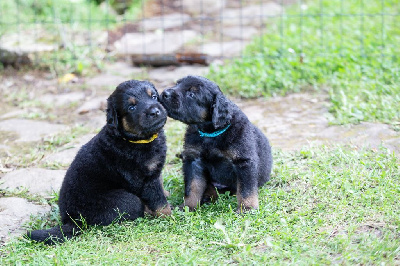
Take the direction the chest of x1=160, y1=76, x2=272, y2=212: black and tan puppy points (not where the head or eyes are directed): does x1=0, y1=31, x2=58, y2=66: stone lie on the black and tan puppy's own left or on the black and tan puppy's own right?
on the black and tan puppy's own right

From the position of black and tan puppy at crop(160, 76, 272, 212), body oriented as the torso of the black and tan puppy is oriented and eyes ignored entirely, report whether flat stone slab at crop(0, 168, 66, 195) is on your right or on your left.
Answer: on your right

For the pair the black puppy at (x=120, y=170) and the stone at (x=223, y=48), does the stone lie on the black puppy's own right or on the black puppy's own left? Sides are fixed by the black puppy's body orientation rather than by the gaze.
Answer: on the black puppy's own left

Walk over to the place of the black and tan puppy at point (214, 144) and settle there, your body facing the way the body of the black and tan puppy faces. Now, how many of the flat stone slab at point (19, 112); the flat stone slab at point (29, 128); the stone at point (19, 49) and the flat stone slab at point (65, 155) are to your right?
4

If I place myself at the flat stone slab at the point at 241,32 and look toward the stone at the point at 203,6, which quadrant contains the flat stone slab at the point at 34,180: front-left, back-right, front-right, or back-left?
back-left

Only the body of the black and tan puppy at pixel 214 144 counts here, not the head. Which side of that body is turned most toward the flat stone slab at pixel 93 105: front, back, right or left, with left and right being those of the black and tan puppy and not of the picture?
right

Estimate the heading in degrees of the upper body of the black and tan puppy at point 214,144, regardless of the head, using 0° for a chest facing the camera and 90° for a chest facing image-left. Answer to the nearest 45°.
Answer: approximately 45°

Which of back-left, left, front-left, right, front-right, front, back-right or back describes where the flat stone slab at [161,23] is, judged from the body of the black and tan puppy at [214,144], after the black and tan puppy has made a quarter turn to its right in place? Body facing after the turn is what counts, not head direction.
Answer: front-right

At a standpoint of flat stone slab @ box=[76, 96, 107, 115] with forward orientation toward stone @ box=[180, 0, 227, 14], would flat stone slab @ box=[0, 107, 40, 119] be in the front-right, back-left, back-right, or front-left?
back-left

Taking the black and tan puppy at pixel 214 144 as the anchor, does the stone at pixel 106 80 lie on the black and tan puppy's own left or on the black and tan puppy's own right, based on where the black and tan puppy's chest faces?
on the black and tan puppy's own right

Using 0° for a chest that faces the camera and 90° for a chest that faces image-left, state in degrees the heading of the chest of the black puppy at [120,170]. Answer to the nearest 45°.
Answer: approximately 270°
